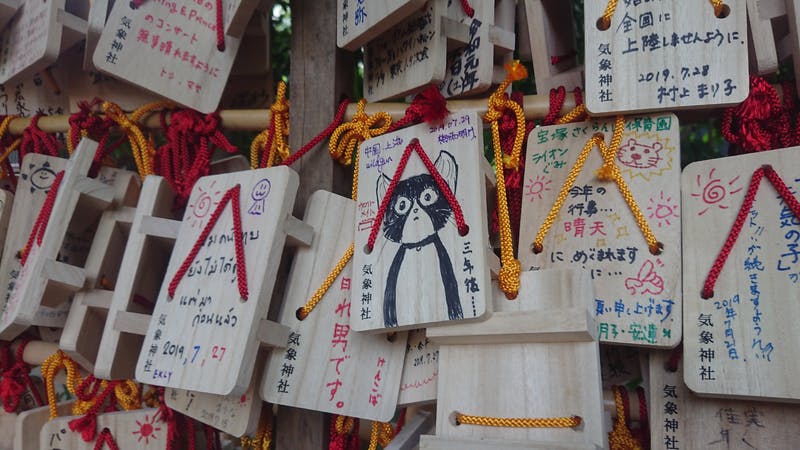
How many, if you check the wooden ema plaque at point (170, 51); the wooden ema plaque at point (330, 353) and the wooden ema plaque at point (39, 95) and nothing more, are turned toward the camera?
3

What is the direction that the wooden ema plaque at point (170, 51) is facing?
toward the camera

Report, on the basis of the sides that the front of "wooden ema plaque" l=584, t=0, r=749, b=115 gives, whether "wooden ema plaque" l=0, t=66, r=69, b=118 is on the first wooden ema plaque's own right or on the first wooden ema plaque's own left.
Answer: on the first wooden ema plaque's own right

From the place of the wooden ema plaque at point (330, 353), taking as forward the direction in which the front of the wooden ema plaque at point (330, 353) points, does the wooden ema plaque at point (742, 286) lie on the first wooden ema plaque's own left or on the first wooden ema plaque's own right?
on the first wooden ema plaque's own left

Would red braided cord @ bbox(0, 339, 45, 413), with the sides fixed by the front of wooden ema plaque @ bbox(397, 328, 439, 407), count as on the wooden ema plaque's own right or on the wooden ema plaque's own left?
on the wooden ema plaque's own right

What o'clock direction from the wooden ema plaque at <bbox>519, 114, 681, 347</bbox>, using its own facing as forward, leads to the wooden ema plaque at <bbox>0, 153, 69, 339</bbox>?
the wooden ema plaque at <bbox>0, 153, 69, 339</bbox> is roughly at 3 o'clock from the wooden ema plaque at <bbox>519, 114, 681, 347</bbox>.

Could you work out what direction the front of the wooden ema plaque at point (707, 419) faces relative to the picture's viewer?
facing the viewer

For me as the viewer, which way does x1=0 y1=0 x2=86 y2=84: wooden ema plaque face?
facing the viewer and to the left of the viewer

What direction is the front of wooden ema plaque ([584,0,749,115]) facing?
toward the camera
